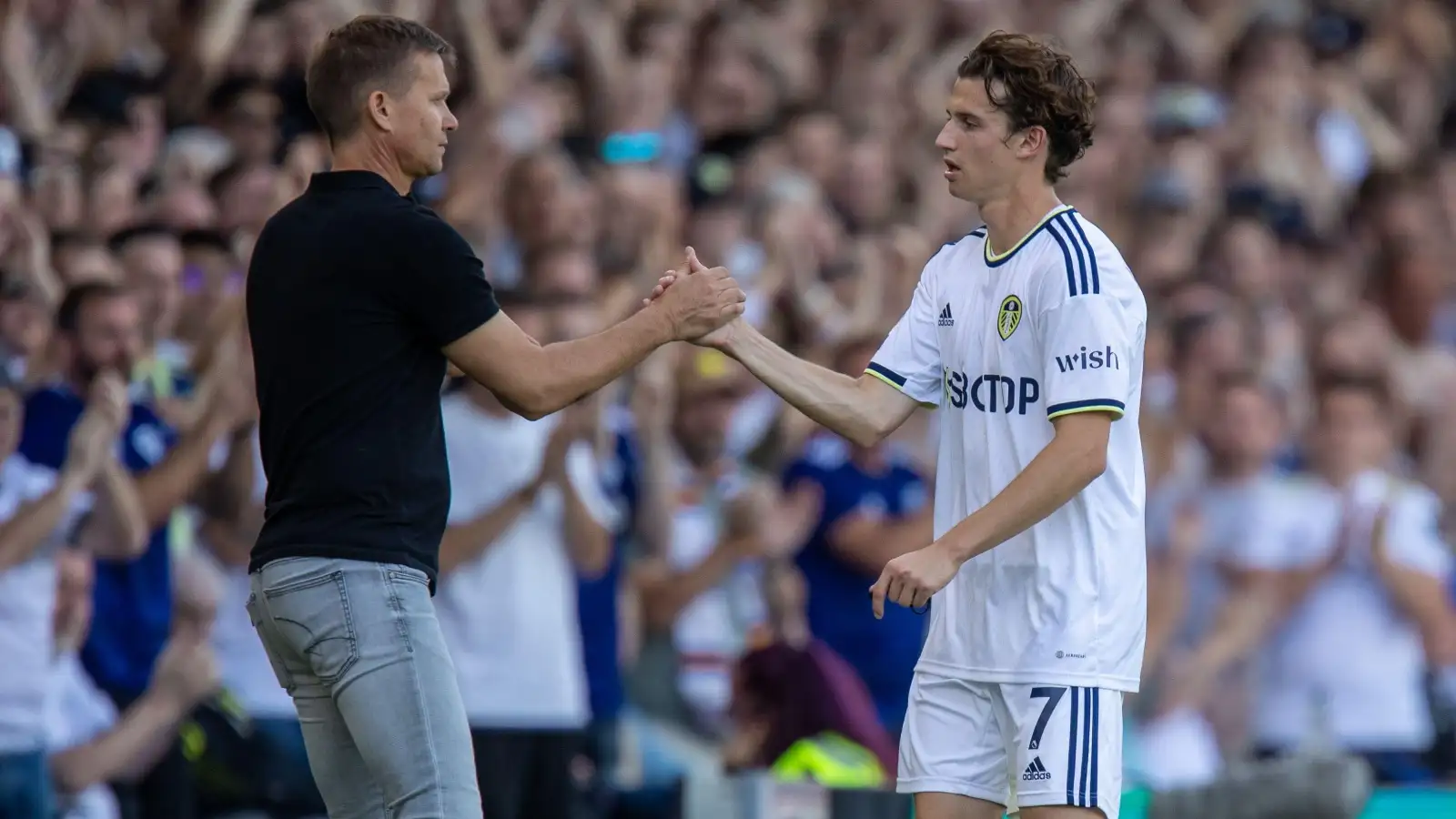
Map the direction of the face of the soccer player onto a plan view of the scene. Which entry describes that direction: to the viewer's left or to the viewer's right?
to the viewer's left

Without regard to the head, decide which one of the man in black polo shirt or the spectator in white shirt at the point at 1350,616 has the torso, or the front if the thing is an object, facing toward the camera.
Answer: the spectator in white shirt

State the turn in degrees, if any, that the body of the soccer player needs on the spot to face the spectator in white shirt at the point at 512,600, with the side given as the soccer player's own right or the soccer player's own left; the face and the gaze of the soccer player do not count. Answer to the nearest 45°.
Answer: approximately 90° to the soccer player's own right

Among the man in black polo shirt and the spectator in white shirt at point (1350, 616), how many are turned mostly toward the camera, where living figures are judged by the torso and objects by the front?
1

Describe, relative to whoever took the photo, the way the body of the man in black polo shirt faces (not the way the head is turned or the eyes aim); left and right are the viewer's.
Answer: facing away from the viewer and to the right of the viewer

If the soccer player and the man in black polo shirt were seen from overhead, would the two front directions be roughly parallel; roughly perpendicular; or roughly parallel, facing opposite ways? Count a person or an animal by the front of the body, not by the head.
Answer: roughly parallel, facing opposite ways

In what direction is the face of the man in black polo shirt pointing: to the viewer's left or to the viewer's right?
to the viewer's right

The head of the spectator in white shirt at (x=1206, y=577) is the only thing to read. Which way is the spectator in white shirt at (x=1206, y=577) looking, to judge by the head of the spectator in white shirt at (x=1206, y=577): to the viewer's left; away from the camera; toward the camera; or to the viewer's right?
toward the camera

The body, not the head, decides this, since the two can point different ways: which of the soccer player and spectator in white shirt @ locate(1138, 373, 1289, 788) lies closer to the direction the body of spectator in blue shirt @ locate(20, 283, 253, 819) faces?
the soccer player

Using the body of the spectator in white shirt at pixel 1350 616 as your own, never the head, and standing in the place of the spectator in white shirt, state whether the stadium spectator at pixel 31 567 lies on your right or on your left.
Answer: on your right

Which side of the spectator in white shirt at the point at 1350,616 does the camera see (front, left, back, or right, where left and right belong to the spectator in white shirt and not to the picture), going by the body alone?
front

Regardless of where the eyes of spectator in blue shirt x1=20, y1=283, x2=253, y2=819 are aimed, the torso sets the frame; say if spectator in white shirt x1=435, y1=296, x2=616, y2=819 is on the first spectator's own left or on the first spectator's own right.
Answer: on the first spectator's own left

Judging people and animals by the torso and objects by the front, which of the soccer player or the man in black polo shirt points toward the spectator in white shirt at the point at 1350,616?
the man in black polo shirt

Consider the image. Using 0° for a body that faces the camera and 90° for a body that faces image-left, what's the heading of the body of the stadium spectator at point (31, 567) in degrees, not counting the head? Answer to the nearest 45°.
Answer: approximately 315°
